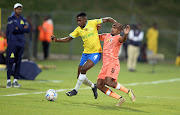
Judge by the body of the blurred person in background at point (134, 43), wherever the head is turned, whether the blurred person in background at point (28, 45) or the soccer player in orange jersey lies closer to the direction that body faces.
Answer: the soccer player in orange jersey

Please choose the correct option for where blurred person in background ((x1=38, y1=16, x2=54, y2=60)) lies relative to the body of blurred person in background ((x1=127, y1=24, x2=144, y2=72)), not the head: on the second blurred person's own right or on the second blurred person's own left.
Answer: on the second blurred person's own right

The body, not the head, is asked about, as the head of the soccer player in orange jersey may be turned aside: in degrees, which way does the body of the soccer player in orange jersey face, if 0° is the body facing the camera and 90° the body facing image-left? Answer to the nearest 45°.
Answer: approximately 45°

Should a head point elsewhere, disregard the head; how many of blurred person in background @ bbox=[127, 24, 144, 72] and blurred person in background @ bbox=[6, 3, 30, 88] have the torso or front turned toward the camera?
2

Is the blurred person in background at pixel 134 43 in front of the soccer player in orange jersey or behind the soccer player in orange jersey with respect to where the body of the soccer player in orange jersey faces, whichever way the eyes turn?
behind
